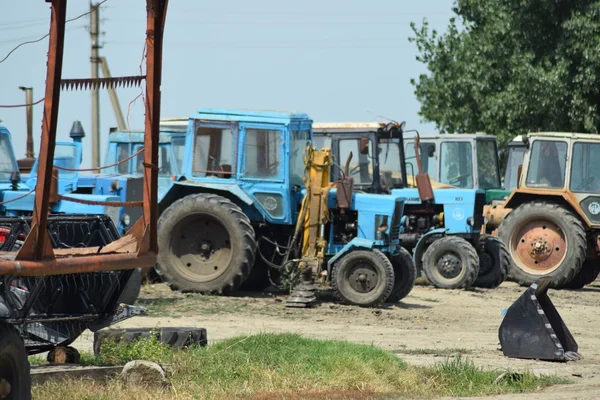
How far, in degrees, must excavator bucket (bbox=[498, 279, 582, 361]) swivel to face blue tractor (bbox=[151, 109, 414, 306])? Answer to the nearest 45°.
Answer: approximately 135° to its left

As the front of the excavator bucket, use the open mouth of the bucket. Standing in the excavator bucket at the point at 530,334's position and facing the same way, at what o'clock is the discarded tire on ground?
The discarded tire on ground is roughly at 5 o'clock from the excavator bucket.

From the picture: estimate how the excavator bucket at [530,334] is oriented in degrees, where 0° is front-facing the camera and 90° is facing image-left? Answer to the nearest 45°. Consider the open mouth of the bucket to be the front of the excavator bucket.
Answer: approximately 270°

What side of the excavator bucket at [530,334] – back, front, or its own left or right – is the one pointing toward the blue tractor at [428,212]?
left

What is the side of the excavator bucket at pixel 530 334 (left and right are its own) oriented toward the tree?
left
